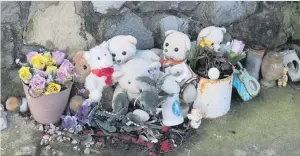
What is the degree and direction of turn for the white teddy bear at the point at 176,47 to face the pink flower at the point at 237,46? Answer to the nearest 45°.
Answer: approximately 135° to its left

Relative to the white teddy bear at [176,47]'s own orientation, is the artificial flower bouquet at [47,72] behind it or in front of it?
in front

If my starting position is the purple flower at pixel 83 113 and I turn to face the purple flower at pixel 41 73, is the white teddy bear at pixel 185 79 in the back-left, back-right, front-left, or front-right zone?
back-right

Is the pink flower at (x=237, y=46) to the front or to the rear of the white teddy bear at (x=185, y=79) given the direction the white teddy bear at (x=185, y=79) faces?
to the rear

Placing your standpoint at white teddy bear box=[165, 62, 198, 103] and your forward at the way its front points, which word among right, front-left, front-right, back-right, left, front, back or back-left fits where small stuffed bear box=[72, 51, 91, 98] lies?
front-right

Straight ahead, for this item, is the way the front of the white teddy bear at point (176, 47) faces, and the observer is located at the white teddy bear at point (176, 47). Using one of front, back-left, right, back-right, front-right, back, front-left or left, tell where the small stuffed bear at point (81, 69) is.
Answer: front-right

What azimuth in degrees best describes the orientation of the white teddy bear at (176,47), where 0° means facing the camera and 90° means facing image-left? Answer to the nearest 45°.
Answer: approximately 45°

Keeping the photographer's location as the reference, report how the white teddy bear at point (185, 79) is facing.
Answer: facing the viewer and to the left of the viewer

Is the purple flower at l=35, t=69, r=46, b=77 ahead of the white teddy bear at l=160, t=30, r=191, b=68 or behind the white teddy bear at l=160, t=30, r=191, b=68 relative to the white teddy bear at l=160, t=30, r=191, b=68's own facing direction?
ahead
